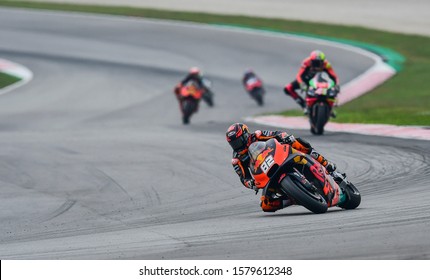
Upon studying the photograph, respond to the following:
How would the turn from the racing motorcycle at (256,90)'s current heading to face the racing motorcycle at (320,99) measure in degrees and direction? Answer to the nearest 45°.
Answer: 0° — it already faces it

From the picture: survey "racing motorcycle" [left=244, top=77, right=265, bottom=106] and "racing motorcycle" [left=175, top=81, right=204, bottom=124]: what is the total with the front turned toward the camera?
2

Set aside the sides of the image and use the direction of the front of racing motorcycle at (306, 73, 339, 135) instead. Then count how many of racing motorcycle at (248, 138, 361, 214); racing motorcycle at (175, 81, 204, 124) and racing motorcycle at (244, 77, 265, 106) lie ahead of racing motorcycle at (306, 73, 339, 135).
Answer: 1

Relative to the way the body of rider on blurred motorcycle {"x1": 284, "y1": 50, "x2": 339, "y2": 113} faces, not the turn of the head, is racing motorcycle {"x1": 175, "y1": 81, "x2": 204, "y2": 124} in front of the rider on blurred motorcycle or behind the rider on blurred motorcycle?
behind

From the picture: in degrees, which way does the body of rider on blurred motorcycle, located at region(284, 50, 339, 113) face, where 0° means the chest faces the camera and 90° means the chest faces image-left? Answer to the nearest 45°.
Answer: approximately 0°

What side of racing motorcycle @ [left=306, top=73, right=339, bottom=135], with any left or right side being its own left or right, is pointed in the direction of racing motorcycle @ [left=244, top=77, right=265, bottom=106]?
back

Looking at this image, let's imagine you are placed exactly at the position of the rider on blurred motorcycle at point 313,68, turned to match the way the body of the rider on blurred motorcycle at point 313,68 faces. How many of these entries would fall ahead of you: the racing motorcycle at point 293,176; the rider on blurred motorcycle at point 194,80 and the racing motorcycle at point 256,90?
1
